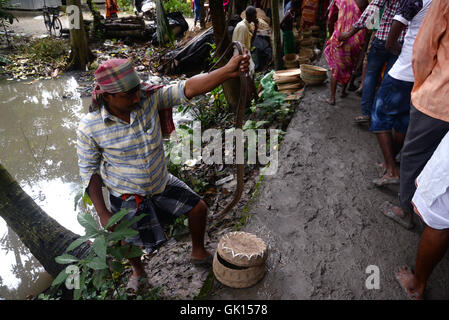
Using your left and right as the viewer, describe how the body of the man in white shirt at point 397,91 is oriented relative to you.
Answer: facing to the left of the viewer

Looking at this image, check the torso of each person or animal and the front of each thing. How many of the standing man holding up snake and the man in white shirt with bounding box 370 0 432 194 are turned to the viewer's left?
1

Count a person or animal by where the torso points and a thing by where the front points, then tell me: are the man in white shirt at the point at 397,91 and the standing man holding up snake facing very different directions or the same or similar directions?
very different directions

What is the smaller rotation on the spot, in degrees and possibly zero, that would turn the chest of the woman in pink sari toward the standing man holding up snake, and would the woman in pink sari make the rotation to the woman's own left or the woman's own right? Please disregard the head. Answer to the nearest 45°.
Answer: approximately 45° to the woman's own left

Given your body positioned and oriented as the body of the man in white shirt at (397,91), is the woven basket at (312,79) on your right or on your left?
on your right
